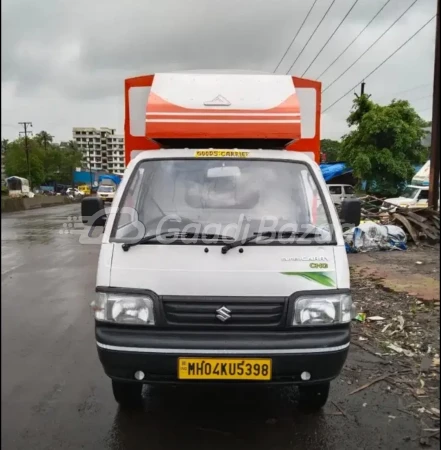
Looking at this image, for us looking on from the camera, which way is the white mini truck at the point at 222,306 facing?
facing the viewer

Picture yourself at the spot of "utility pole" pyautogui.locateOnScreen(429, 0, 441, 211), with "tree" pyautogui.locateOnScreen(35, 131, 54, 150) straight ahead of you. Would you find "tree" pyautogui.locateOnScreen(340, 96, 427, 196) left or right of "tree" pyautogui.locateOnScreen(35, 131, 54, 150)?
right

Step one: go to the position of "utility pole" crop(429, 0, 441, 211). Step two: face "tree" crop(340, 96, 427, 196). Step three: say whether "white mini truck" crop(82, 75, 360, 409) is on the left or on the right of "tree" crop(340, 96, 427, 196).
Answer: left

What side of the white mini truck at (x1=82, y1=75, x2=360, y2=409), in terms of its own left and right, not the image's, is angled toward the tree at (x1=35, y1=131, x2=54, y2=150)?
back

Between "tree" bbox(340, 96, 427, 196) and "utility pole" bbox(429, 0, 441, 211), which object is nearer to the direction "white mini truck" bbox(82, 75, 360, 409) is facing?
the utility pole

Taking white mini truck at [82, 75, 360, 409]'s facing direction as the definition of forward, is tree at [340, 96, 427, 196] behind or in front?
behind
